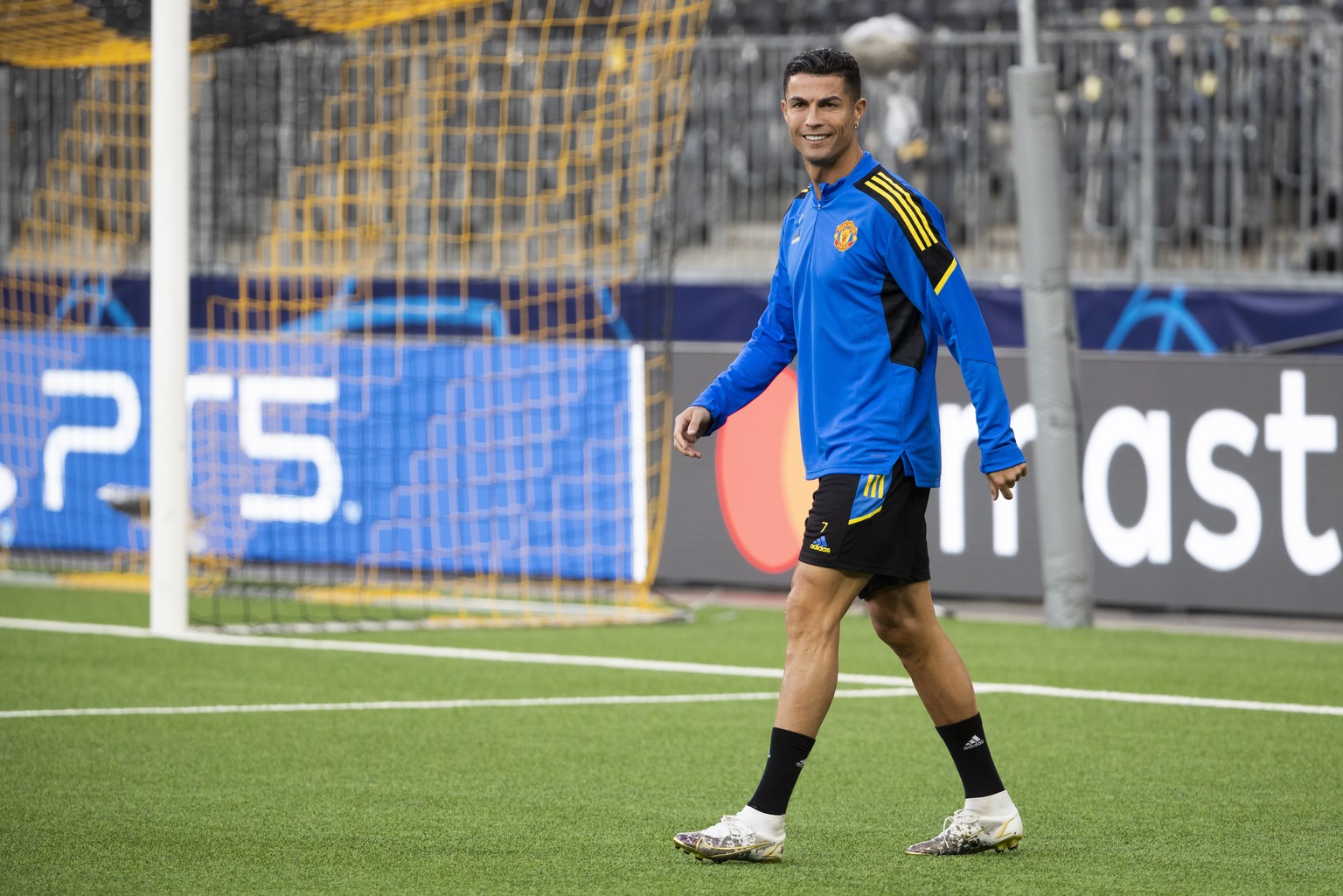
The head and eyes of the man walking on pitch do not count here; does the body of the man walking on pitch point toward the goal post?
no

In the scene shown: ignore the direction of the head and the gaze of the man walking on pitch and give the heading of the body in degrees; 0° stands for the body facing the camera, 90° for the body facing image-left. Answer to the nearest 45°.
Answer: approximately 45°

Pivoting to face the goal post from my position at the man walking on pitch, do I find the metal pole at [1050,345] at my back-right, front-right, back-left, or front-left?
front-right

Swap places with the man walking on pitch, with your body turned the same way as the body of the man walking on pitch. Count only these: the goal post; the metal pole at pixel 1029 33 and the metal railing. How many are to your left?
0

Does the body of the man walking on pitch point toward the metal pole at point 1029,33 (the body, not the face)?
no

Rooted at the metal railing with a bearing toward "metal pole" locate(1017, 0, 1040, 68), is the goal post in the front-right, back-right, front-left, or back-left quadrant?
front-right

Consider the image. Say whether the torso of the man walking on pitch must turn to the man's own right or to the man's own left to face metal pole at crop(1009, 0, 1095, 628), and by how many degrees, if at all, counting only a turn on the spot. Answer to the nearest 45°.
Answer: approximately 135° to the man's own right

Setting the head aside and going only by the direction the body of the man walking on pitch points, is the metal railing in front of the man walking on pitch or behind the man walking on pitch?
behind
